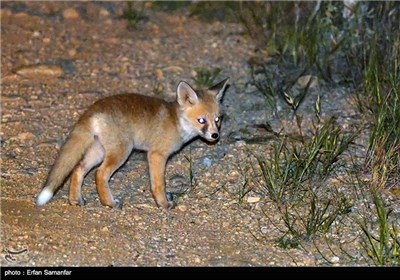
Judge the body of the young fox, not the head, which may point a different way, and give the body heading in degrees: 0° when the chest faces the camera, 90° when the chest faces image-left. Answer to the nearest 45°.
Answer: approximately 270°

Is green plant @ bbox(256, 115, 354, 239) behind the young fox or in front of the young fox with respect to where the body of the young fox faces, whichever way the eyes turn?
in front

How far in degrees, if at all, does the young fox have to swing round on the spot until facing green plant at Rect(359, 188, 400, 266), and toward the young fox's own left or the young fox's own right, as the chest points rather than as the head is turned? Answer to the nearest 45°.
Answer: approximately 45° to the young fox's own right
